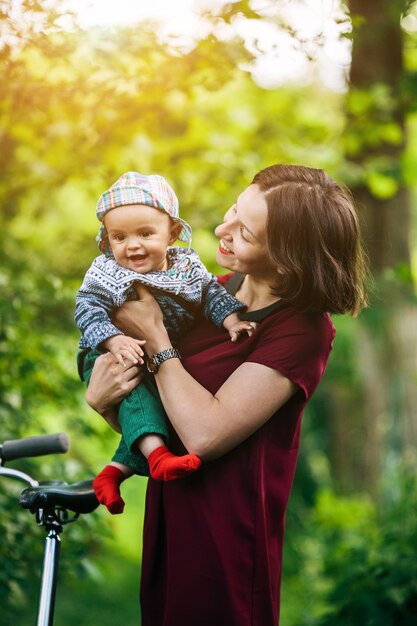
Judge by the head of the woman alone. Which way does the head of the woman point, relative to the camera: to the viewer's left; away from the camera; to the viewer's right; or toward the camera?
to the viewer's left

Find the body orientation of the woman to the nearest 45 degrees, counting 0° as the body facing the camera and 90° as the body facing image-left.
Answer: approximately 90°

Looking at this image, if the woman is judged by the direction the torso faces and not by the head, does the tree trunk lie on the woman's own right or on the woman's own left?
on the woman's own right

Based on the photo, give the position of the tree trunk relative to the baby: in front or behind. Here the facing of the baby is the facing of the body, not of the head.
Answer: behind

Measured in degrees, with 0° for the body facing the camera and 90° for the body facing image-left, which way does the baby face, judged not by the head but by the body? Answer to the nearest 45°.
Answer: approximately 0°
